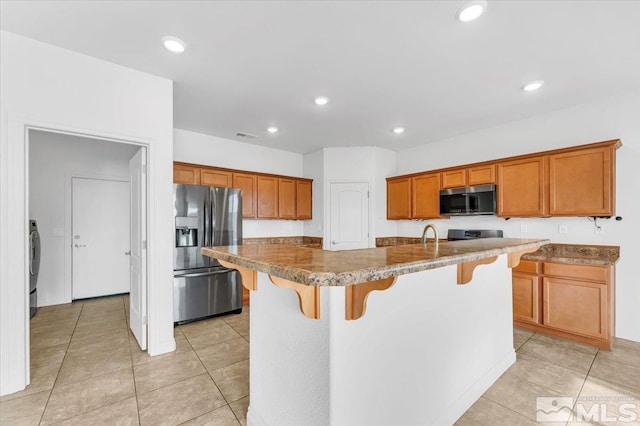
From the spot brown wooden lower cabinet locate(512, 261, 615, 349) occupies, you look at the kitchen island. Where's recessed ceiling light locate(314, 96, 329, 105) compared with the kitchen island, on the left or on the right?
right

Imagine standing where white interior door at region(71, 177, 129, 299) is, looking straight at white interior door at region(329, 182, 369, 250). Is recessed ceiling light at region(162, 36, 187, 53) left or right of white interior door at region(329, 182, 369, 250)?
right

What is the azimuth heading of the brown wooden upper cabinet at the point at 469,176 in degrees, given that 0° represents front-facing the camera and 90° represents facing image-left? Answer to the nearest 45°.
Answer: approximately 45°

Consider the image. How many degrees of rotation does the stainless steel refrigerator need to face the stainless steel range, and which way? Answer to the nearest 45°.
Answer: approximately 45° to its left

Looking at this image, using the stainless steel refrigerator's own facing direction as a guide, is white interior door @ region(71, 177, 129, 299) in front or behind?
behind

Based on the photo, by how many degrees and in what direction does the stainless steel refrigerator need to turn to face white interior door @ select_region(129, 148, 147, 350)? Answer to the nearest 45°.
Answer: approximately 90° to its right

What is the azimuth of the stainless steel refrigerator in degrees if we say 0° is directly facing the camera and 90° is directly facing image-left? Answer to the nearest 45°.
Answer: approximately 315°
